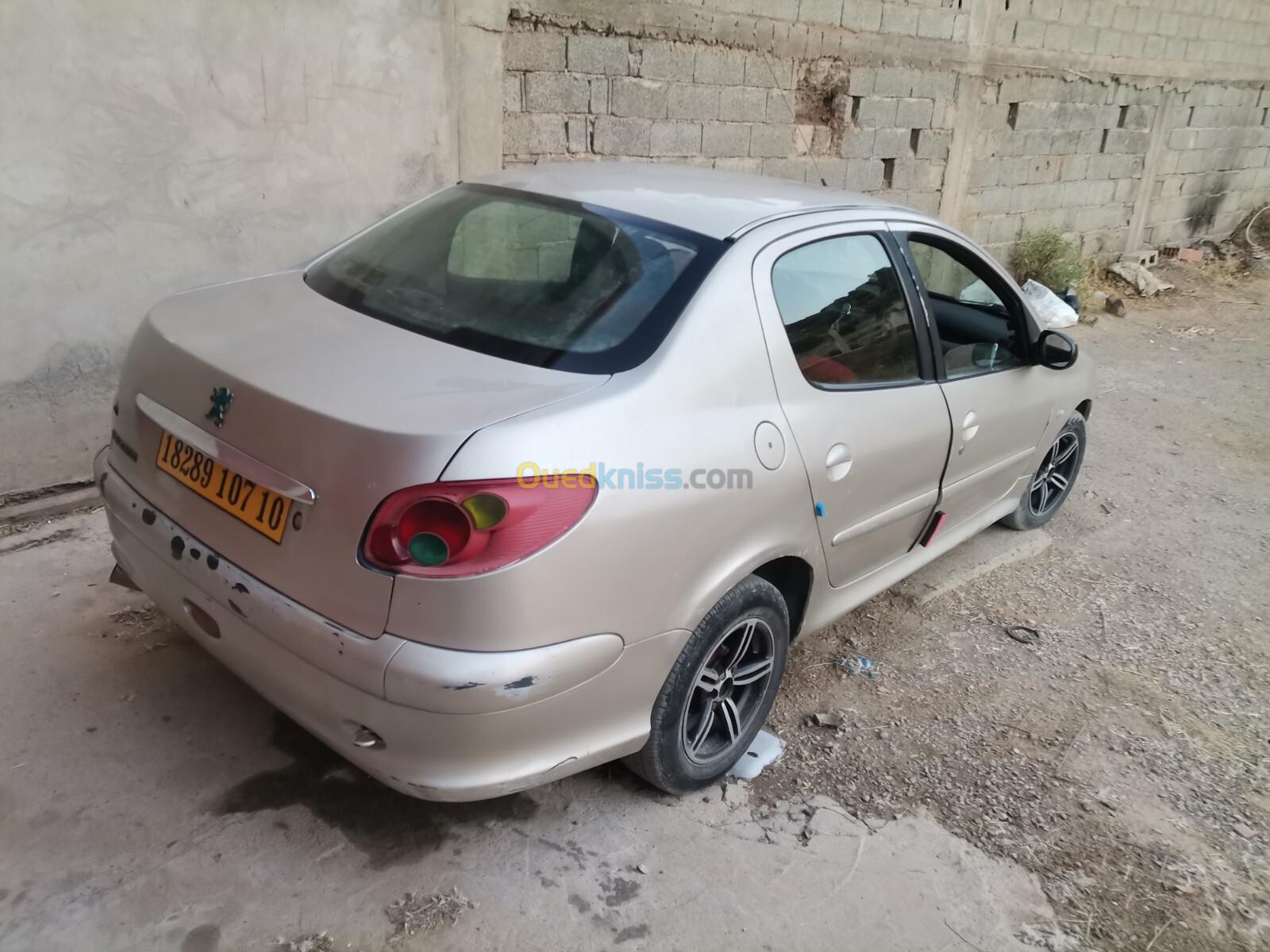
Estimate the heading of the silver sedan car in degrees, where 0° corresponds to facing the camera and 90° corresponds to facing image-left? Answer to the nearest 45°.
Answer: approximately 225°

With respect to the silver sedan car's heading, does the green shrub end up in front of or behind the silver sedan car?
in front

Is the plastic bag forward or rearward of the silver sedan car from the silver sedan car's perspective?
forward
